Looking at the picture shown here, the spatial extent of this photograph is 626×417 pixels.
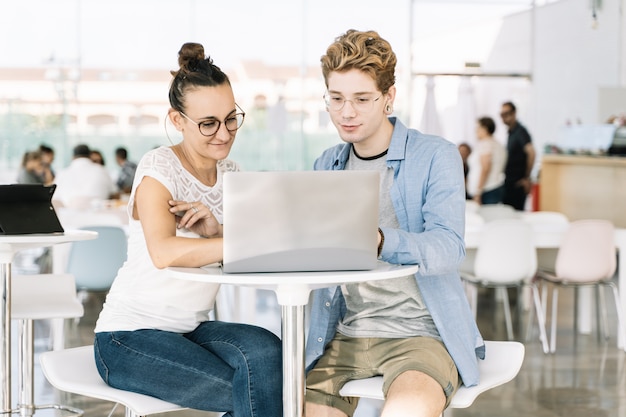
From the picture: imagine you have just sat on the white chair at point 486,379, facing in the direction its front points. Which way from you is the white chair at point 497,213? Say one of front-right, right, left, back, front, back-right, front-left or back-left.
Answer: back-right

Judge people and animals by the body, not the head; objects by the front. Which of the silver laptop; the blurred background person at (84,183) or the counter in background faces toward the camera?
the counter in background

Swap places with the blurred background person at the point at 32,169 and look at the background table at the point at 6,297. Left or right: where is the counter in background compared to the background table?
left

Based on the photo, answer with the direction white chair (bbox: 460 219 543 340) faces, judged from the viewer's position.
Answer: facing away from the viewer

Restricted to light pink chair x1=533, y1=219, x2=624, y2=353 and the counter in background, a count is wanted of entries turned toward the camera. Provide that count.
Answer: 1

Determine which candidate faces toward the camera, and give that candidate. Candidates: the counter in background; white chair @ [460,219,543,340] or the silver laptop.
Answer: the counter in background

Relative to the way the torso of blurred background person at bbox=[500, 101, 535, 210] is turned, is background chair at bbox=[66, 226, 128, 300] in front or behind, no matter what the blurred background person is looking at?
in front

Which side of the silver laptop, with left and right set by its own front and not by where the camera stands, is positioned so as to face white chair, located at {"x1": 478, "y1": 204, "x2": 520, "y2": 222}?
front

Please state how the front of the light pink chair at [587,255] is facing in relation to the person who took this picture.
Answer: facing away from the viewer and to the left of the viewer

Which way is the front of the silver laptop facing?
away from the camera

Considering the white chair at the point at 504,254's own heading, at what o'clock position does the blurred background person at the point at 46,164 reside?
The blurred background person is roughly at 10 o'clock from the white chair.
